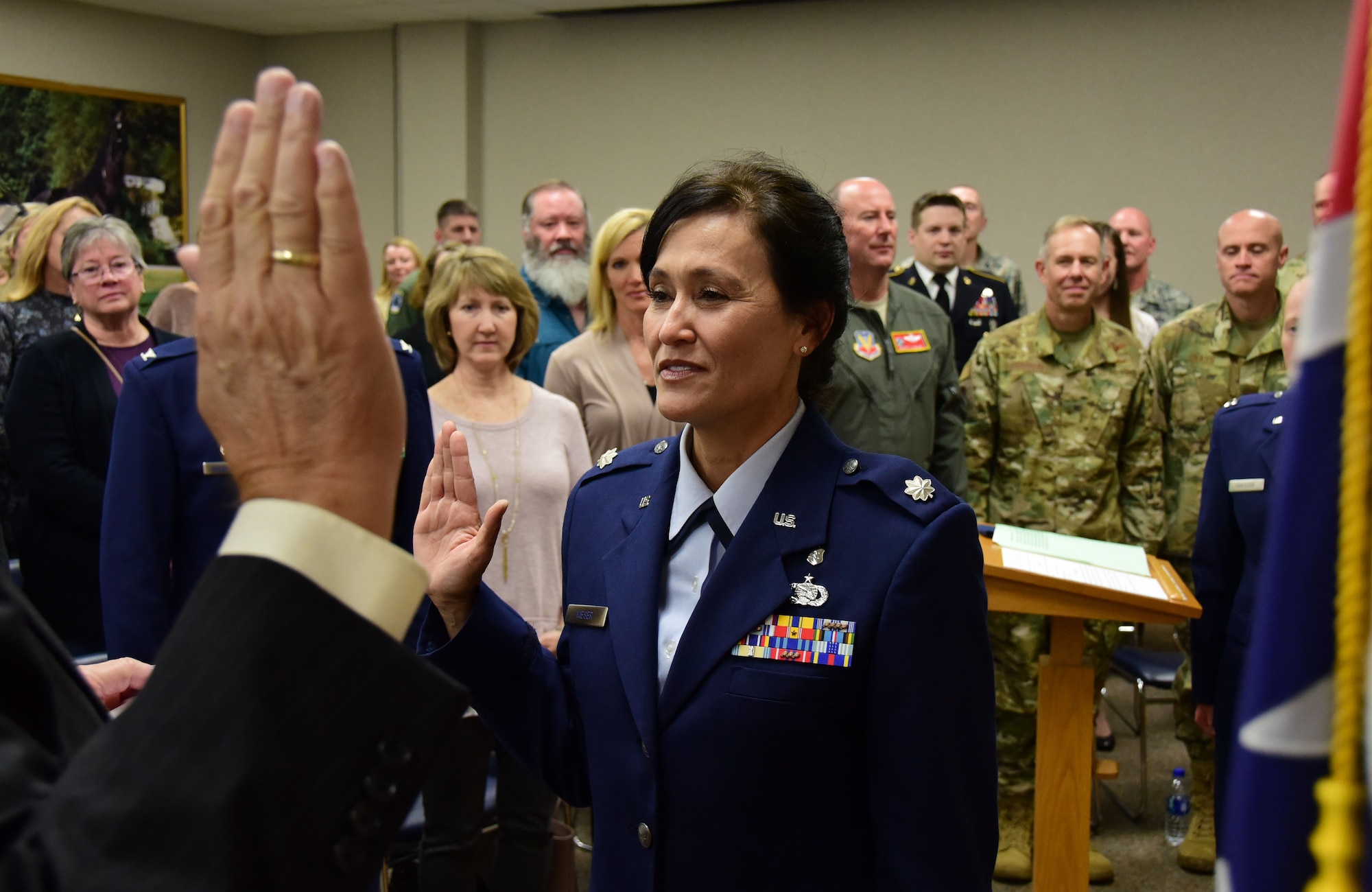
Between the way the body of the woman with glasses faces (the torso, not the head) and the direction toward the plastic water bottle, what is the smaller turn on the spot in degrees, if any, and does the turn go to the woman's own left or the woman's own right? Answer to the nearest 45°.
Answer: approximately 45° to the woman's own left

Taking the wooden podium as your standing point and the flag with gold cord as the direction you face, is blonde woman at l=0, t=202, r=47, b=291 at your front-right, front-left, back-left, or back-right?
back-right

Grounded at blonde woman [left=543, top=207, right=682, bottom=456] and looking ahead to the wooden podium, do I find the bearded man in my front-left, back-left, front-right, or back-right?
back-left

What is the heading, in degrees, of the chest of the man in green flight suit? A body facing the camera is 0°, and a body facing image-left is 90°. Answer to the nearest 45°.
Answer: approximately 0°

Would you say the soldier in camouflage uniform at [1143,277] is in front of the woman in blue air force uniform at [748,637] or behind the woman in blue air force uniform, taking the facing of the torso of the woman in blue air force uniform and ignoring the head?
behind

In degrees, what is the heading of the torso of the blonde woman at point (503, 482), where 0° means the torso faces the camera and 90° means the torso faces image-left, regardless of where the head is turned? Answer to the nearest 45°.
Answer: approximately 0°

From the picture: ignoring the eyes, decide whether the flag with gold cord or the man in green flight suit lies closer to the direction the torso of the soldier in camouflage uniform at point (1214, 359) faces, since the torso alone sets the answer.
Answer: the flag with gold cord

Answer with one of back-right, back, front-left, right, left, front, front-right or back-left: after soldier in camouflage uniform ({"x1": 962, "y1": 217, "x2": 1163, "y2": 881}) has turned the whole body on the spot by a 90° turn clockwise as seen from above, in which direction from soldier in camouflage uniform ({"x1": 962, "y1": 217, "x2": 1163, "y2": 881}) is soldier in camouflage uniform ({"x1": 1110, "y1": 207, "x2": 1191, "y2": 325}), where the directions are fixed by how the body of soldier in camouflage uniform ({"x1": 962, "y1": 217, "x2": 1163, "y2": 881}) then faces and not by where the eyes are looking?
right

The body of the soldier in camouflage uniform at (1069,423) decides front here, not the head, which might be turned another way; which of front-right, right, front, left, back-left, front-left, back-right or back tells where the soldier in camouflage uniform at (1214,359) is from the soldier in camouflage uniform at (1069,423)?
back-left

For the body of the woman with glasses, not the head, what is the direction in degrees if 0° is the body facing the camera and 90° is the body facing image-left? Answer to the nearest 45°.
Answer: approximately 315°

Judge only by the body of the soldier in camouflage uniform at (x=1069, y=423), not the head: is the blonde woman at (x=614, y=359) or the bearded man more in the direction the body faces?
the blonde woman
